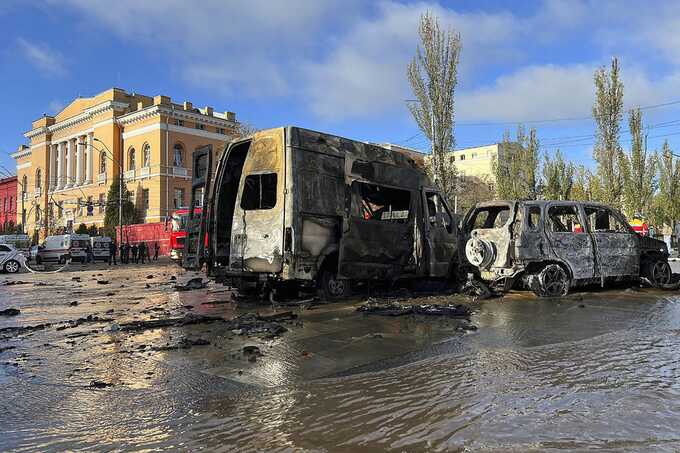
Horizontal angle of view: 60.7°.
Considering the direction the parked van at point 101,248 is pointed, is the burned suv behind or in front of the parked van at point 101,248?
in front

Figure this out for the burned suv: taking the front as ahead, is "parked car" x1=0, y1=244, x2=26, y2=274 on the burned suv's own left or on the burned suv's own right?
on the burned suv's own left

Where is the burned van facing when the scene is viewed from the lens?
facing away from the viewer and to the right of the viewer

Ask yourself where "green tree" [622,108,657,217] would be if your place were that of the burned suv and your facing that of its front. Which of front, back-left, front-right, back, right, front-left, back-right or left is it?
front-left

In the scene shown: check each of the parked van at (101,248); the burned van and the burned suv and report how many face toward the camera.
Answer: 1

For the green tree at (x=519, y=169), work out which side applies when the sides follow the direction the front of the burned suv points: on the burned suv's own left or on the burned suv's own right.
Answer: on the burned suv's own left

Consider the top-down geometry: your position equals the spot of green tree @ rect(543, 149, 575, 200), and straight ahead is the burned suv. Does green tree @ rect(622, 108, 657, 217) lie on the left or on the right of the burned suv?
left

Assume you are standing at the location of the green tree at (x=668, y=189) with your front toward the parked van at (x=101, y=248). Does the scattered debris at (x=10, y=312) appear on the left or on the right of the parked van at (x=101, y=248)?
left

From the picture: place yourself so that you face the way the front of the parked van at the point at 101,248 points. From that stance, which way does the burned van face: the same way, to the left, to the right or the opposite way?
to the left

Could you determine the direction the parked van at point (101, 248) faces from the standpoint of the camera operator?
facing the viewer

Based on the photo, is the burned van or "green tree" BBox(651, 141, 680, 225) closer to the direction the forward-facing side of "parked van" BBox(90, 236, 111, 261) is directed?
the burned van

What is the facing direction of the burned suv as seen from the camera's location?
facing away from the viewer and to the right of the viewer

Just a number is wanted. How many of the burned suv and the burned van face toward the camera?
0

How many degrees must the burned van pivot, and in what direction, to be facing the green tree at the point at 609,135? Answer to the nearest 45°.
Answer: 0° — it already faces it

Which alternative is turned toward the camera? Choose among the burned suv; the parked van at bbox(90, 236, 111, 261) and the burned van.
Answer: the parked van
